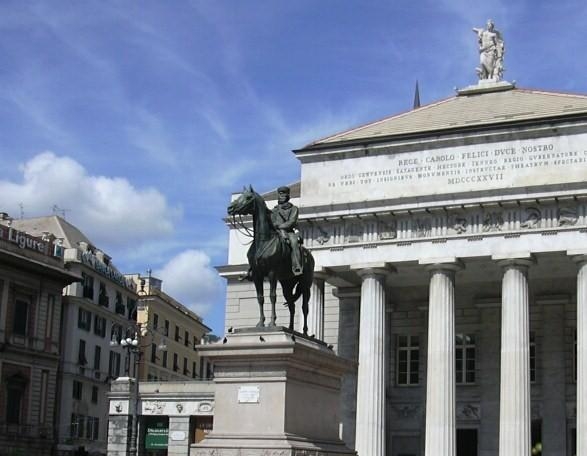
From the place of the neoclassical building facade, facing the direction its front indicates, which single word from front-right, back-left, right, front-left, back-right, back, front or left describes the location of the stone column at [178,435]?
right

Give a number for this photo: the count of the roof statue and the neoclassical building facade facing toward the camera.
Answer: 2

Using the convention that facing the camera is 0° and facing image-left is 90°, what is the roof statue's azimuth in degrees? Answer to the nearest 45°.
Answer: approximately 0°

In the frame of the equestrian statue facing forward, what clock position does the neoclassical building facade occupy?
The neoclassical building facade is roughly at 5 o'clock from the equestrian statue.

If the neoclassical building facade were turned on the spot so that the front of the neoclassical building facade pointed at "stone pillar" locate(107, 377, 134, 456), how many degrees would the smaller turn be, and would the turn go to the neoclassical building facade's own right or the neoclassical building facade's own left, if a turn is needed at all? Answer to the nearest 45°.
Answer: approximately 90° to the neoclassical building facade's own right

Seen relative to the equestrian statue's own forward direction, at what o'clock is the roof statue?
The roof statue is roughly at 5 o'clock from the equestrian statue.

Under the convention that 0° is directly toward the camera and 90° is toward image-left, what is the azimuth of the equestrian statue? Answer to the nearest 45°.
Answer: approximately 45°
